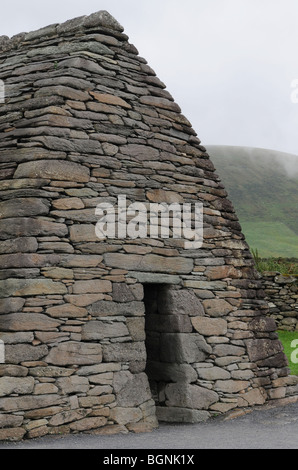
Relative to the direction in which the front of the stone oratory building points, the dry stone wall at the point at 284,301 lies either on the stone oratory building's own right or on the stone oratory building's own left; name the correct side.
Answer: on the stone oratory building's own left

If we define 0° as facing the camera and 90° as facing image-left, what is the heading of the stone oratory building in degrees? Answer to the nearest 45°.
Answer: approximately 315°
